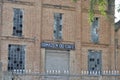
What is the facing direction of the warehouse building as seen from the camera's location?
facing the viewer and to the right of the viewer
